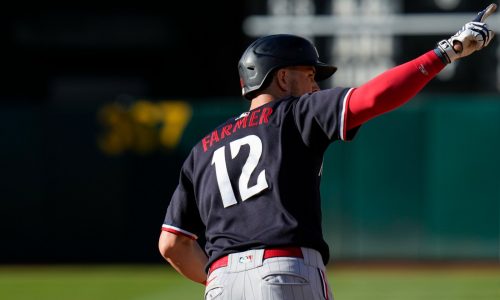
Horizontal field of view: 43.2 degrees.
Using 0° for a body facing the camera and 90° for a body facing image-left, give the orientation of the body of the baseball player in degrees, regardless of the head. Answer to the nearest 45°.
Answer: approximately 225°

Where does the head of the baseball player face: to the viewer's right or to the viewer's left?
to the viewer's right
